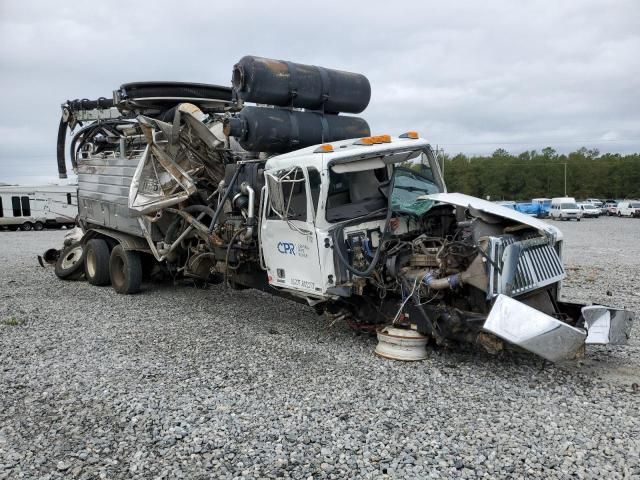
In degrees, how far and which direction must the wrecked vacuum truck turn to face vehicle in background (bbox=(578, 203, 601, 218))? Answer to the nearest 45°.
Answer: approximately 90° to its left

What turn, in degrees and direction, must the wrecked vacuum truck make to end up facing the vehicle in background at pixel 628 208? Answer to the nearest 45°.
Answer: approximately 90° to its left

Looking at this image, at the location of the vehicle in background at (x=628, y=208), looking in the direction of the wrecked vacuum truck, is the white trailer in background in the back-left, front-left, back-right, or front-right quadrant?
front-right

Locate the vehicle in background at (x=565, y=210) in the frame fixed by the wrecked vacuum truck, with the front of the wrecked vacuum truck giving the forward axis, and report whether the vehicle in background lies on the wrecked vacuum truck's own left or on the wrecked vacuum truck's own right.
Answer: on the wrecked vacuum truck's own left

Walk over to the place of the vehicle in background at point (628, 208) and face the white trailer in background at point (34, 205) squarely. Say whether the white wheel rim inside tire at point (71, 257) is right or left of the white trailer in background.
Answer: left

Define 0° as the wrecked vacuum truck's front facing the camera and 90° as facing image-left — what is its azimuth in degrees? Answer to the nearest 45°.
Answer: approximately 315°

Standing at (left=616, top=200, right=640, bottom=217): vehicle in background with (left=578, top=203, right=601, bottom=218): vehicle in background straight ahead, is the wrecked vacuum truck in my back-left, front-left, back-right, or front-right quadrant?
front-left

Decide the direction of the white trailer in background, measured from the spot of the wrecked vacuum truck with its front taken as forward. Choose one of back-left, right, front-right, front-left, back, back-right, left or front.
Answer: back
